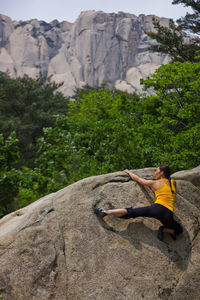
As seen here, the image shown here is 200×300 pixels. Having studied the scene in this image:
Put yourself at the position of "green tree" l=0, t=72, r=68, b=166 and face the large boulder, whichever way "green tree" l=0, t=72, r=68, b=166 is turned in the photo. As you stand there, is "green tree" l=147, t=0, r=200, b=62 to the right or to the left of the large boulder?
left

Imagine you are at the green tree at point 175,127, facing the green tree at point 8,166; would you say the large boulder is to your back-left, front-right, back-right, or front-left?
front-left

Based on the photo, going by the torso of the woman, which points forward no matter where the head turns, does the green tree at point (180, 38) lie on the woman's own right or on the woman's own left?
on the woman's own right

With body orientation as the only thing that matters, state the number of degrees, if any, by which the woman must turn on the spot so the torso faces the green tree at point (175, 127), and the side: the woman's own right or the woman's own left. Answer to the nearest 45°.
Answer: approximately 45° to the woman's own right

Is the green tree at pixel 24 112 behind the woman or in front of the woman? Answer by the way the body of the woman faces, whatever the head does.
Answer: in front

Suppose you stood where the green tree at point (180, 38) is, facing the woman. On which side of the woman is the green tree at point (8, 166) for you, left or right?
right

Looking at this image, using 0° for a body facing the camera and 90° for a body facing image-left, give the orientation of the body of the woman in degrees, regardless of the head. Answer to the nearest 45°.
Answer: approximately 135°

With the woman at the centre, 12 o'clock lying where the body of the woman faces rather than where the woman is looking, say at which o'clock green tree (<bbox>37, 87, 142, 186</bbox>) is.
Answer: The green tree is roughly at 1 o'clock from the woman.

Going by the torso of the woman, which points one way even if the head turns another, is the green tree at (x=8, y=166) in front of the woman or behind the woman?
in front
